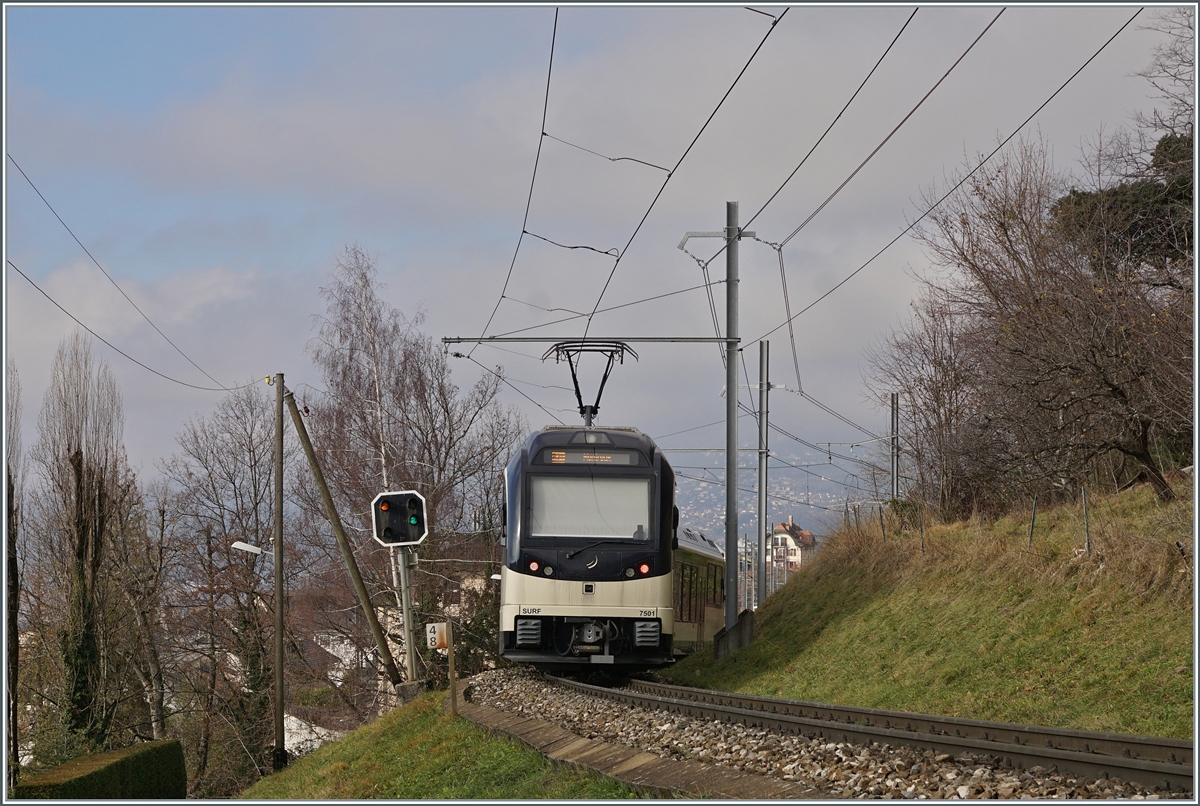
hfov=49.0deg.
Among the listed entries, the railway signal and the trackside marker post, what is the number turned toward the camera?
2

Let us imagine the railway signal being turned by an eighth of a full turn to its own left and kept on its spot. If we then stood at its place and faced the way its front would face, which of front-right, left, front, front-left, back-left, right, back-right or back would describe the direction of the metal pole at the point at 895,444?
left

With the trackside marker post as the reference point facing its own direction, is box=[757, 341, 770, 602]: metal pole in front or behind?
behind

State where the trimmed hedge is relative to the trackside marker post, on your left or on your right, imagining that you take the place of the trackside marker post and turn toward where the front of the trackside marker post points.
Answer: on your right

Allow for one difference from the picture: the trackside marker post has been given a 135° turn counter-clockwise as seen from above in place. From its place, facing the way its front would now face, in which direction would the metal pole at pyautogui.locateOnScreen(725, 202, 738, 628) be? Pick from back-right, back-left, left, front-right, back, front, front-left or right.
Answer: front

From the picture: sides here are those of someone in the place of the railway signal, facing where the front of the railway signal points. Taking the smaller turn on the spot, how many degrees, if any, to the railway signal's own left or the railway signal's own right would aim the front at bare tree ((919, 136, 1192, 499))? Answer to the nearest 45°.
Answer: approximately 90° to the railway signal's own left
